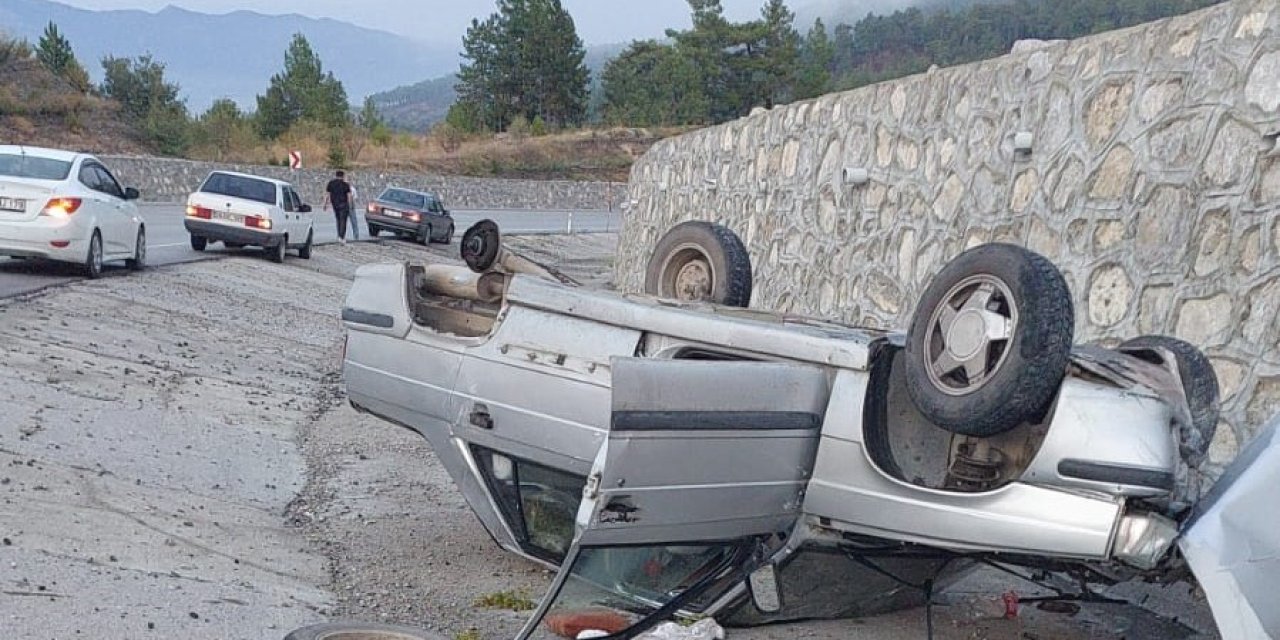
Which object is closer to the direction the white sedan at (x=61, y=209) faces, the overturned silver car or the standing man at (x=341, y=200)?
the standing man

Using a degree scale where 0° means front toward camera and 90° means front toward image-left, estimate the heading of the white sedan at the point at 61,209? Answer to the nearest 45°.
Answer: approximately 225°

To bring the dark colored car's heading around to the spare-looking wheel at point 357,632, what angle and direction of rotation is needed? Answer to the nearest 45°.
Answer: approximately 135° to its right

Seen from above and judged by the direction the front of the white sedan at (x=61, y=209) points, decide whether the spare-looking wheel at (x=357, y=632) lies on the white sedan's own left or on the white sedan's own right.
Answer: on the white sedan's own right

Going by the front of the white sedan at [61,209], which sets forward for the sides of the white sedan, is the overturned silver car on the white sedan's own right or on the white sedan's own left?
on the white sedan's own right

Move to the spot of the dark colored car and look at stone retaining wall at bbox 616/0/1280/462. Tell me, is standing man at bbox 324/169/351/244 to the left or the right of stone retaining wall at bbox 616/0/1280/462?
right

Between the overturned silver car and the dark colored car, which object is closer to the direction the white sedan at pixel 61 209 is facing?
the dark colored car

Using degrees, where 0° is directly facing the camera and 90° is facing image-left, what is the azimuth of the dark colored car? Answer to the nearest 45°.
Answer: approximately 225°

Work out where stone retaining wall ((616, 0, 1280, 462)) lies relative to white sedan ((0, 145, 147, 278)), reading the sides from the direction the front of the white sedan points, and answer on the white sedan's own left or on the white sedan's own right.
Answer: on the white sedan's own right

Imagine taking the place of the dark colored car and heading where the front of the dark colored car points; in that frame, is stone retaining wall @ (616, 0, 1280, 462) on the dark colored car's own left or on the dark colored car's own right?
on the dark colored car's own right

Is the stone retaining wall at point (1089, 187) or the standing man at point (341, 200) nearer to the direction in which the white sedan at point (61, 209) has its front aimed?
the standing man
